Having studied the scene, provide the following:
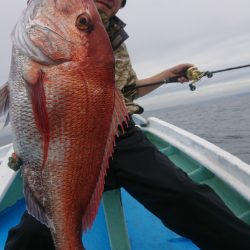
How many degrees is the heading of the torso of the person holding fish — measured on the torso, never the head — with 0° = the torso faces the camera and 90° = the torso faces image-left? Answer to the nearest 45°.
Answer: approximately 0°

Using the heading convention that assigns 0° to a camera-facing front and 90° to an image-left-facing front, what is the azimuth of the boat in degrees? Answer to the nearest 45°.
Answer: approximately 180°
